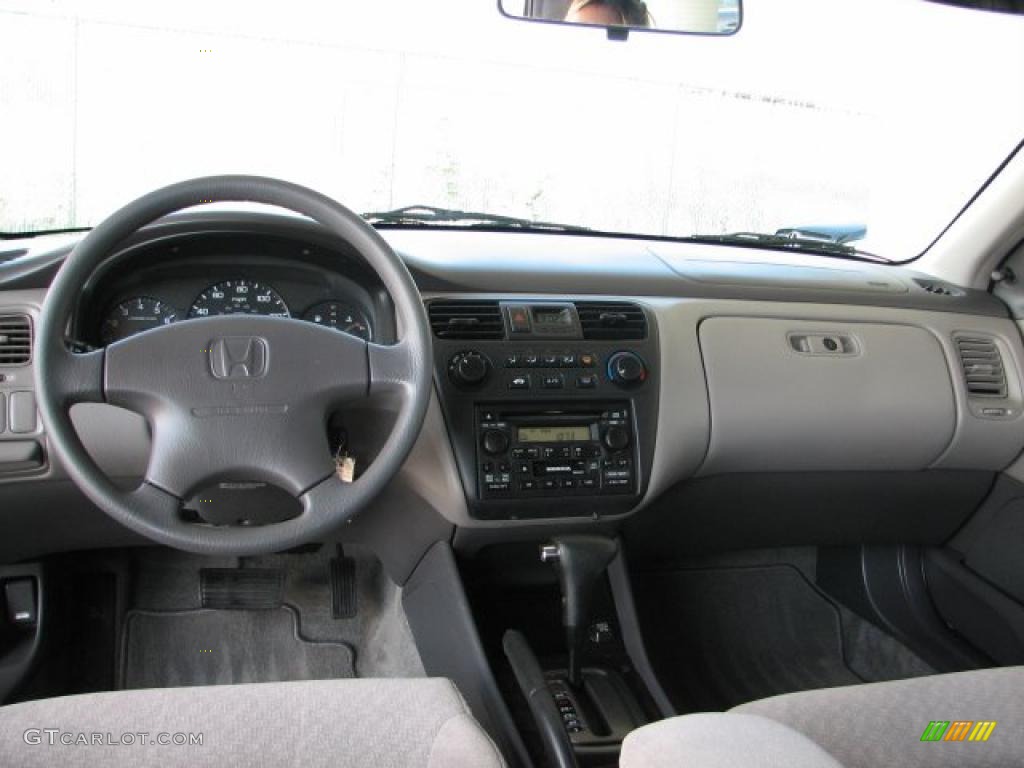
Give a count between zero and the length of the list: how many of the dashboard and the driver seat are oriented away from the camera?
1

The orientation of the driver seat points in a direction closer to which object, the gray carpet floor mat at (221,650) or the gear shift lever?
the gray carpet floor mat

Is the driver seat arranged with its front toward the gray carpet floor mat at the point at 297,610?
yes

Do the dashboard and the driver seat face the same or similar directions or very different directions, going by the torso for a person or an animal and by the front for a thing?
very different directions

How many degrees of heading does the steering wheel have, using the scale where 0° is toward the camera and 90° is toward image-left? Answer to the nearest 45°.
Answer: approximately 0°

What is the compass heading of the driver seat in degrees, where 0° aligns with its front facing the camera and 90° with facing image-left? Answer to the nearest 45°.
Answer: approximately 180°
